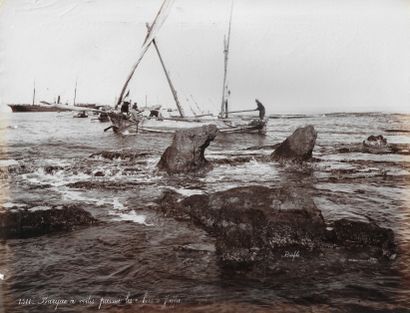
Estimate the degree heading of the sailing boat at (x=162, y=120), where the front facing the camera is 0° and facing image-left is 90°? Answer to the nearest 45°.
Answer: approximately 90°

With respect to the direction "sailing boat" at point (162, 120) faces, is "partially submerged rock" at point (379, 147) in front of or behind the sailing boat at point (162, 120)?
behind

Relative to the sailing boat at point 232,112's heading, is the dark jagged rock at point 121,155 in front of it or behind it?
in front

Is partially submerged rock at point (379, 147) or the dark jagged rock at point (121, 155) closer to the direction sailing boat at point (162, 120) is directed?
the dark jagged rock

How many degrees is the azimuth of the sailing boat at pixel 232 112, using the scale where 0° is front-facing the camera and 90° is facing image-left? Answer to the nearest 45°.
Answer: approximately 90°

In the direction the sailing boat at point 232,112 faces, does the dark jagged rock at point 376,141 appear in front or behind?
behind
